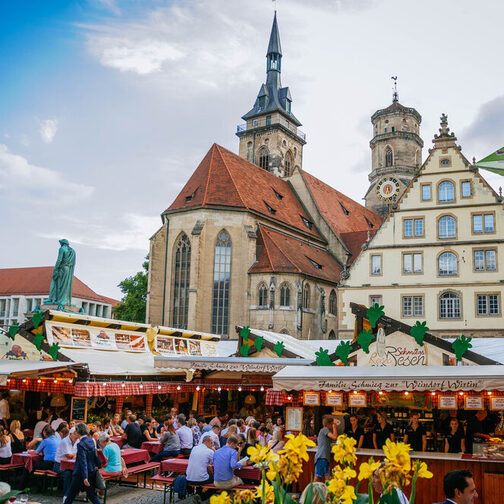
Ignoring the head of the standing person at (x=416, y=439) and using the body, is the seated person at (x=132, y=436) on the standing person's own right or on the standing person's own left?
on the standing person's own right

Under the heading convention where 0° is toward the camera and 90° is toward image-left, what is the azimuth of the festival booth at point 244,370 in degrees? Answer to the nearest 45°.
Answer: approximately 0°

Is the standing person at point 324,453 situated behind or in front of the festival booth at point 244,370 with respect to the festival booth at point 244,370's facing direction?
in front

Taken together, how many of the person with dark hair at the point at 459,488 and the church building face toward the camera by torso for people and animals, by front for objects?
0

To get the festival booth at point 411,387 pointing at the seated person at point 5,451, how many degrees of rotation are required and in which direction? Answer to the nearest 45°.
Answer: approximately 90° to its right

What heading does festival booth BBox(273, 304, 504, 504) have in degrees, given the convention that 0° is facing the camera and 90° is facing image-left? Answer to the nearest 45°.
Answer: approximately 0°
